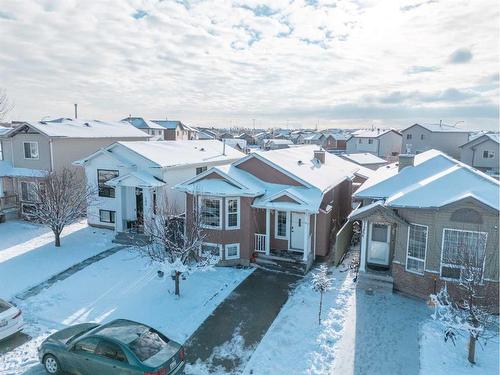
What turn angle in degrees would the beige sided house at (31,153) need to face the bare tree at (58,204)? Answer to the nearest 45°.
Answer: approximately 45° to its left

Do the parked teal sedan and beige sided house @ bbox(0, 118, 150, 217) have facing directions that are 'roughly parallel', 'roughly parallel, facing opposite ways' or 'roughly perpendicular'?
roughly perpendicular

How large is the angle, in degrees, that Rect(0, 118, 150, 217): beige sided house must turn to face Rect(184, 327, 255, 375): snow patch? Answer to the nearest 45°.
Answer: approximately 45° to its left

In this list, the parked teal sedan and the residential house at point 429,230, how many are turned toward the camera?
1

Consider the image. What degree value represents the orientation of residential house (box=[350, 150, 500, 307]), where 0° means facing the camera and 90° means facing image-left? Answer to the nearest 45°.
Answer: approximately 0°

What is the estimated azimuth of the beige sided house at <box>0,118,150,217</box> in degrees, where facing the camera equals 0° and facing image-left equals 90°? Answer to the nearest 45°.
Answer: approximately 45°

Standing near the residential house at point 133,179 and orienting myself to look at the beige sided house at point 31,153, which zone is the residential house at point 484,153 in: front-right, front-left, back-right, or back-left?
back-right

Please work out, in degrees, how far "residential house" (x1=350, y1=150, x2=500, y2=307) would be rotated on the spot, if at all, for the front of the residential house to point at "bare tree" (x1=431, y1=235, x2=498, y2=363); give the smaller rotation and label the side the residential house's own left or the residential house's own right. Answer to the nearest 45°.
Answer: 0° — it already faces it

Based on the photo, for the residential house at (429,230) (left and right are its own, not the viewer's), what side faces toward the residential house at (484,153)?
back

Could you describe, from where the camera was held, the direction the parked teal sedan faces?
facing away from the viewer and to the left of the viewer

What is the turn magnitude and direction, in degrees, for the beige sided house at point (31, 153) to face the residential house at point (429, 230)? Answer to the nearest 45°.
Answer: approximately 90° to its left
